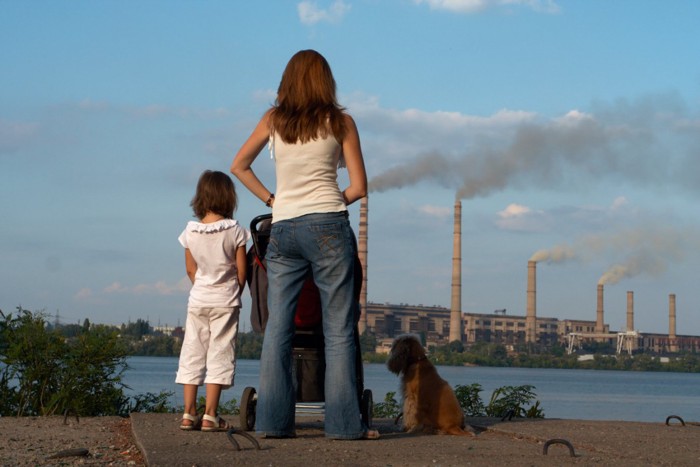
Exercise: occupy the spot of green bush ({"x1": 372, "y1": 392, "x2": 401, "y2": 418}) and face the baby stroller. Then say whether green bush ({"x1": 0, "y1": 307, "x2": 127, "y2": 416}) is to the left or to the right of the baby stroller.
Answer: right

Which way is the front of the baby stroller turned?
away from the camera

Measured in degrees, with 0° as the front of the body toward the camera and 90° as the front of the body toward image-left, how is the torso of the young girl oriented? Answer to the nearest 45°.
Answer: approximately 180°

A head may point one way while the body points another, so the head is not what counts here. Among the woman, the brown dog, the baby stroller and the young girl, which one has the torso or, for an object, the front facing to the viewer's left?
the brown dog

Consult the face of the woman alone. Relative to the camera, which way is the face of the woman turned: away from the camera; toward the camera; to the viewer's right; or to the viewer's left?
away from the camera

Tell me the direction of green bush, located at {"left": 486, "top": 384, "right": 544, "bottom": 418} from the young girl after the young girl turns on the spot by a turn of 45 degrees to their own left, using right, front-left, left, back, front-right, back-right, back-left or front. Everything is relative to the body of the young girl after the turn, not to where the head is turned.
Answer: right

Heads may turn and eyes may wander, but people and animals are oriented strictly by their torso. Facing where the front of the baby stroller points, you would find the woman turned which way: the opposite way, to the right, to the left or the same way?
the same way

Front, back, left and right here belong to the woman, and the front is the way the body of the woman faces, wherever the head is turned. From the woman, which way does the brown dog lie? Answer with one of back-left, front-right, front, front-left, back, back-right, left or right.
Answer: front-right

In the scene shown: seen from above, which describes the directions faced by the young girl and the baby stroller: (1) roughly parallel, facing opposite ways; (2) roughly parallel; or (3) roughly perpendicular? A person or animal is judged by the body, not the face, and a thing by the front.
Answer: roughly parallel

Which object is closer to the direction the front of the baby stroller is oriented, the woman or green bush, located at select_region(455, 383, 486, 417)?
the green bush

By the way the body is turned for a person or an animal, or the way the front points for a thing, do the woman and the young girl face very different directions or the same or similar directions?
same or similar directions

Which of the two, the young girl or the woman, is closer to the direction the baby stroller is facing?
the young girl

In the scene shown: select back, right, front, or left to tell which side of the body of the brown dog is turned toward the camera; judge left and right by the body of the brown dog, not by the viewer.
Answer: left

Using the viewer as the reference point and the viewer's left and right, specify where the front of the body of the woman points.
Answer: facing away from the viewer
